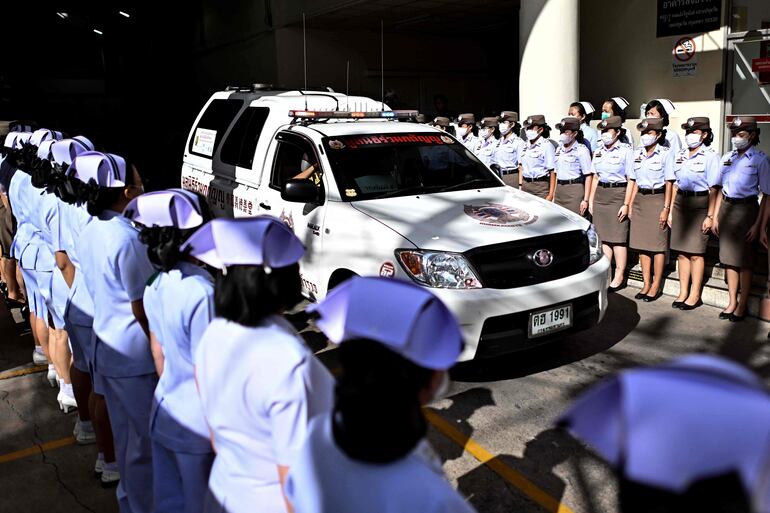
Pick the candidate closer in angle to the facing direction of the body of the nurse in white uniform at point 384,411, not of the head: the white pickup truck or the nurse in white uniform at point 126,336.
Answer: the white pickup truck

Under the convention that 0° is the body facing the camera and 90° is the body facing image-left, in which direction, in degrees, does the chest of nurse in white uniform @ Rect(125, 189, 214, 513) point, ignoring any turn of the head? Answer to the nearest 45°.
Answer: approximately 225°

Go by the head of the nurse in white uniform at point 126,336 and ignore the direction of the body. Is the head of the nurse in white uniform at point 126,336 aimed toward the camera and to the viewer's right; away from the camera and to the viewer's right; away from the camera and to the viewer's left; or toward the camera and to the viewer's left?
away from the camera and to the viewer's right

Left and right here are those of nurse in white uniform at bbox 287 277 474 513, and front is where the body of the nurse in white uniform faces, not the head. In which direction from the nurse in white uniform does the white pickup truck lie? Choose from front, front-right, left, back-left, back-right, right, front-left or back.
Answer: front-left

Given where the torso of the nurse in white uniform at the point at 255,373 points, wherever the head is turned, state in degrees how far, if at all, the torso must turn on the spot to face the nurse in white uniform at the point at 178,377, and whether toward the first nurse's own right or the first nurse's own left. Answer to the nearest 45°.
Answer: approximately 90° to the first nurse's own left

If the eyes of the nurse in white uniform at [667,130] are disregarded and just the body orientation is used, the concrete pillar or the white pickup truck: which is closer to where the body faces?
the white pickup truck

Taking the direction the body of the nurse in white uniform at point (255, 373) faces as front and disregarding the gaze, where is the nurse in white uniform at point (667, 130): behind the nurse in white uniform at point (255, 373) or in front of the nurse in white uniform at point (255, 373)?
in front

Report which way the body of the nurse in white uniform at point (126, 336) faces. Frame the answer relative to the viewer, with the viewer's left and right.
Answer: facing away from the viewer and to the right of the viewer

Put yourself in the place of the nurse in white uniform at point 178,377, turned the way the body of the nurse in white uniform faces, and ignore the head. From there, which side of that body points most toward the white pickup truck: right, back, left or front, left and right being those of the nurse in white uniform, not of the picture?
front

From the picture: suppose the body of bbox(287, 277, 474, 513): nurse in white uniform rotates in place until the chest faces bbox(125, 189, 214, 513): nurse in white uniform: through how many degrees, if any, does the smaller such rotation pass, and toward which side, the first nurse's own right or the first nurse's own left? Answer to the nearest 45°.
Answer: approximately 90° to the first nurse's own left

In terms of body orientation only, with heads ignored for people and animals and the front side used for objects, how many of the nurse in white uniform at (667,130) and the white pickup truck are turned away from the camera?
0

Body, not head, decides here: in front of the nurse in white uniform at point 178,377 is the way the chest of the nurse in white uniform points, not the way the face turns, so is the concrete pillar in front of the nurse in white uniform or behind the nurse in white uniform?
in front

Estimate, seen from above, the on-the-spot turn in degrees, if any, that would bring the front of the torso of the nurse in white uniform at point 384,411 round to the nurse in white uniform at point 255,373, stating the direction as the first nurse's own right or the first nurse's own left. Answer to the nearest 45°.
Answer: approximately 90° to the first nurse's own left

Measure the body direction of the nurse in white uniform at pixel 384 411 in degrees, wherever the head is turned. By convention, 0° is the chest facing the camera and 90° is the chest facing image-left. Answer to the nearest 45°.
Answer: approximately 225°

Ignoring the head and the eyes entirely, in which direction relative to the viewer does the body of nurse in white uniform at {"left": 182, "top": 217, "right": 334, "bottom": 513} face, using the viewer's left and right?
facing away from the viewer and to the right of the viewer

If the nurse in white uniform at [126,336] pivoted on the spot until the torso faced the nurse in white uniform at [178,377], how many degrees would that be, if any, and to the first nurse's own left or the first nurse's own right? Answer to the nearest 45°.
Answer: approximately 135° to the first nurse's own right
